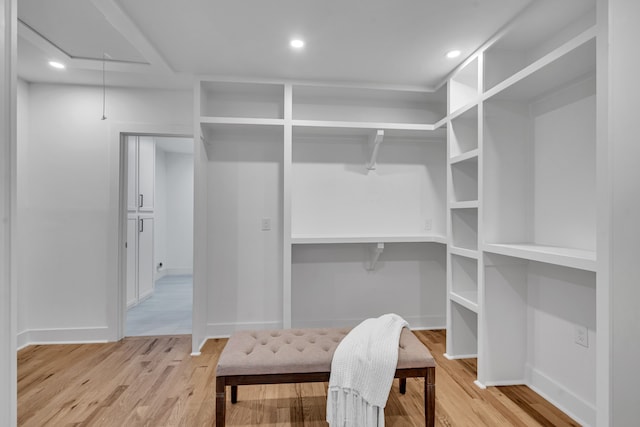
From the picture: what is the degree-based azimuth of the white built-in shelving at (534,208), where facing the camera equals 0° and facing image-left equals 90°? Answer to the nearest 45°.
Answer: approximately 45°

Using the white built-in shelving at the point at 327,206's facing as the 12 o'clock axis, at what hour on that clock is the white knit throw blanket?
The white knit throw blanket is roughly at 12 o'clock from the white built-in shelving.

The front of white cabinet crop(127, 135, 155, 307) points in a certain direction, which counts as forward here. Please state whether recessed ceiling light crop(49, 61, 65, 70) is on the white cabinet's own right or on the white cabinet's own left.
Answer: on the white cabinet's own right

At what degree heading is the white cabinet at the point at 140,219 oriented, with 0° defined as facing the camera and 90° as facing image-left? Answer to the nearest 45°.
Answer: approximately 315°

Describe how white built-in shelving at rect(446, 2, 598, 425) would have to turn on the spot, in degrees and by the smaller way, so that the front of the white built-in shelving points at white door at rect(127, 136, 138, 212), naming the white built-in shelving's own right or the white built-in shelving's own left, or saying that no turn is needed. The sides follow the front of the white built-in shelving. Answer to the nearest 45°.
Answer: approximately 45° to the white built-in shelving's own right

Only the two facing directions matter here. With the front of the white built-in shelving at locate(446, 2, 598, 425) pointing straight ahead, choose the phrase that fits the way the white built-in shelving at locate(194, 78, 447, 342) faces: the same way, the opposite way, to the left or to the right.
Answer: to the left

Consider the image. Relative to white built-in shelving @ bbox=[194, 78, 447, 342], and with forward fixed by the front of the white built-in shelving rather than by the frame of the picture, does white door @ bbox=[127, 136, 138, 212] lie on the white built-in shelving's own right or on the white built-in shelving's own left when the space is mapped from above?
on the white built-in shelving's own right

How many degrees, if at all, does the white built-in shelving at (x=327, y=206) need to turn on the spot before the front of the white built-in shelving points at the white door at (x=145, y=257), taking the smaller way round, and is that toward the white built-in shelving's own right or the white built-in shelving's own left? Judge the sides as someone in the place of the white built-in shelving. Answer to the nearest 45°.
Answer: approximately 135° to the white built-in shelving's own right
